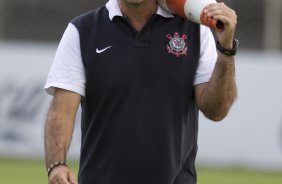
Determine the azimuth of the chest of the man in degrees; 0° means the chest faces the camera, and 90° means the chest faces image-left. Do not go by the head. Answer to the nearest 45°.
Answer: approximately 0°
